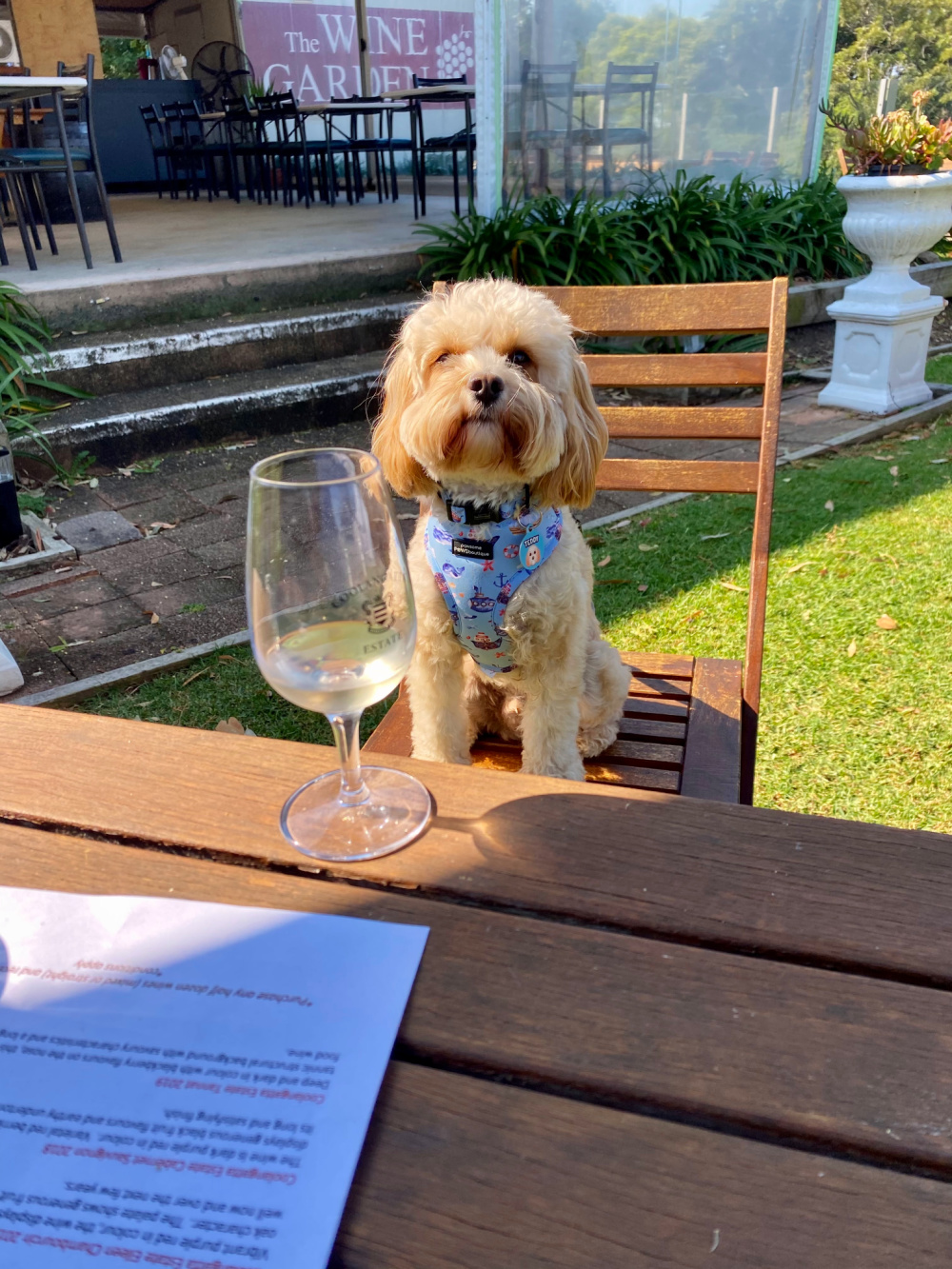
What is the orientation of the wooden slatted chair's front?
toward the camera

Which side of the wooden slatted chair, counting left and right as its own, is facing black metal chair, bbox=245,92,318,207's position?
back

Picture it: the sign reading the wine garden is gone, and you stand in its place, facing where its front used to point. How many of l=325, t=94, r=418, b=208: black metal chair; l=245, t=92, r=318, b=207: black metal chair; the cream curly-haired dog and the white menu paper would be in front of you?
4

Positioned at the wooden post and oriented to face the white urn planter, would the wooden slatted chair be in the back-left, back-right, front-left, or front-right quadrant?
front-right

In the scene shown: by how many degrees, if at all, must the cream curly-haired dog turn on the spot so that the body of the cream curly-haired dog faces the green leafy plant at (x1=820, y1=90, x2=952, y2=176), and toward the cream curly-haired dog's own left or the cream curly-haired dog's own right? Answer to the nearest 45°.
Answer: approximately 135° to the cream curly-haired dog's own left

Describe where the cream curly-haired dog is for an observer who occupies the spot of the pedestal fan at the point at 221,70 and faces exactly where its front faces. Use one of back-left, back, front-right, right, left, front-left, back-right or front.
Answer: front

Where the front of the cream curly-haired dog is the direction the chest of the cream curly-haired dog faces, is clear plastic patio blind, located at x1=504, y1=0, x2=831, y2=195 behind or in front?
behind

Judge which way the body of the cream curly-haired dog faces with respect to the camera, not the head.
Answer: toward the camera

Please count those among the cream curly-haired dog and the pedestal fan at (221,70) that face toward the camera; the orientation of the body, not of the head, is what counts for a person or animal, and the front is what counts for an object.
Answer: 2

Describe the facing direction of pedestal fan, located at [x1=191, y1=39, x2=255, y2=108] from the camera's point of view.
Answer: facing the viewer

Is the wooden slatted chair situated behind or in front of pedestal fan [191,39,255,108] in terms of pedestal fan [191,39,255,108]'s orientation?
in front

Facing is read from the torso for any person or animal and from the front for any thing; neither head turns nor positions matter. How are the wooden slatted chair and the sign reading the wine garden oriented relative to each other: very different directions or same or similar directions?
same or similar directions

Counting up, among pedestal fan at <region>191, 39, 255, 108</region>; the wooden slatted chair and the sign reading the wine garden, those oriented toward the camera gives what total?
3
